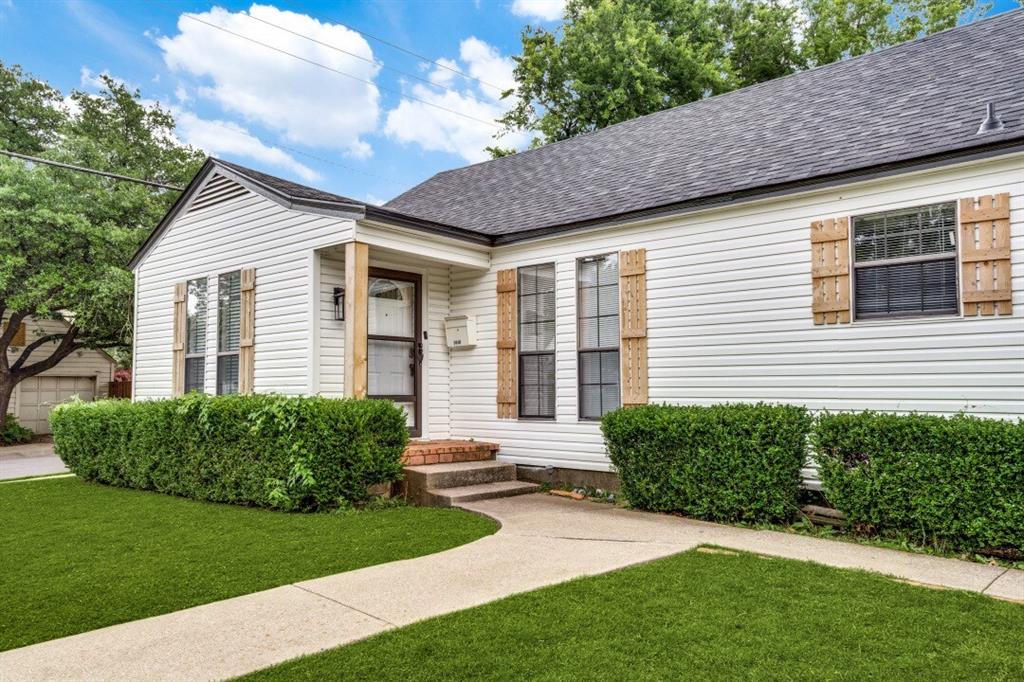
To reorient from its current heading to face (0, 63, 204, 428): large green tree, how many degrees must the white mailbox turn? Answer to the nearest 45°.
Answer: approximately 90° to its right

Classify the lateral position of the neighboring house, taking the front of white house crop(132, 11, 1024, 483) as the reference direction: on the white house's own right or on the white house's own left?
on the white house's own right

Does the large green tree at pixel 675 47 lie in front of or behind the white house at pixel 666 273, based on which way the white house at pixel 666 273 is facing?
behind

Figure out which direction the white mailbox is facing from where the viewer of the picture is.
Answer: facing the viewer and to the left of the viewer

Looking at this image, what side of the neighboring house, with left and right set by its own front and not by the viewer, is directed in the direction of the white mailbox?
front

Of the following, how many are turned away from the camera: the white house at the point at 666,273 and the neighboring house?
0

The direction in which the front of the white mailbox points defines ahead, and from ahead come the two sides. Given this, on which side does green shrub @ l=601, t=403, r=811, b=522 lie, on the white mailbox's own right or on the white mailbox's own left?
on the white mailbox's own left

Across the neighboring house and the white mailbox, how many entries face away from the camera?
0

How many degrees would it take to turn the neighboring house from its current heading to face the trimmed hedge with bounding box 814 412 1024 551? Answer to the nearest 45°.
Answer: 0° — it already faces it

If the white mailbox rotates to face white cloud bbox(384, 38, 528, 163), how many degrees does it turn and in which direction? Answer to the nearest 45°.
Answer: approximately 135° to its right

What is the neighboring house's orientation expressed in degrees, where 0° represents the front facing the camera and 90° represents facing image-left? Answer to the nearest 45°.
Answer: approximately 0°
